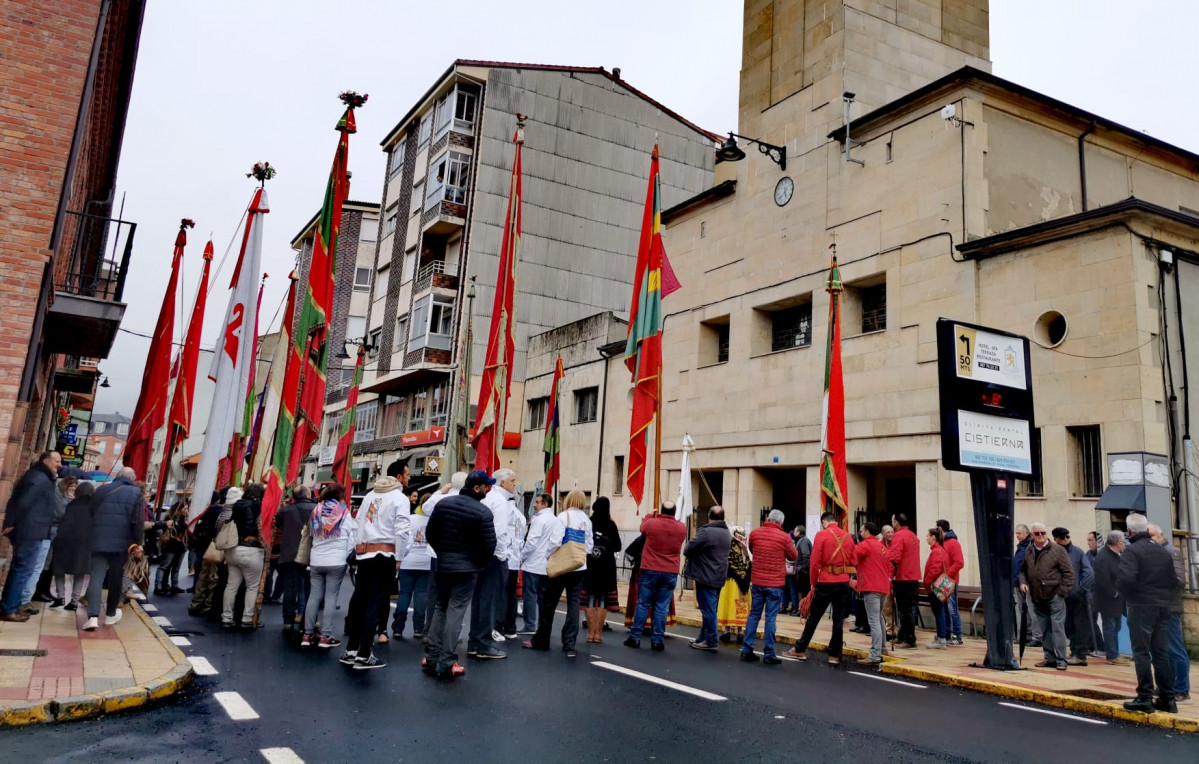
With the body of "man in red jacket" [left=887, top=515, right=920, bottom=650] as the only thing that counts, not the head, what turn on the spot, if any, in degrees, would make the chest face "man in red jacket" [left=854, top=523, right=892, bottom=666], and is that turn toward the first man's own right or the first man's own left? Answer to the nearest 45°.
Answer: approximately 135° to the first man's own left

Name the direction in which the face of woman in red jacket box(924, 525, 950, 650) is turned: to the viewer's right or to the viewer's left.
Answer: to the viewer's left

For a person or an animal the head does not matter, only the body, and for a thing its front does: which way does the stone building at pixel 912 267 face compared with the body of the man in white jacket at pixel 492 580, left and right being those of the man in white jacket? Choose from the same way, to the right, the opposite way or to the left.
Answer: the opposite way

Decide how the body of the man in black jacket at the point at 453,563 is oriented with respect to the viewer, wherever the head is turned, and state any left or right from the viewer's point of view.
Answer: facing away from the viewer and to the right of the viewer

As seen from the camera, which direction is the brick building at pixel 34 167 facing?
to the viewer's right

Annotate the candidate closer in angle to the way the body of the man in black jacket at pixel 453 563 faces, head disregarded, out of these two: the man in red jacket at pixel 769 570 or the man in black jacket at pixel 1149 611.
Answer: the man in red jacket

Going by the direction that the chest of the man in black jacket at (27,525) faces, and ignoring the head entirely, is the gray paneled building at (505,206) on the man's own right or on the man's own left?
on the man's own left

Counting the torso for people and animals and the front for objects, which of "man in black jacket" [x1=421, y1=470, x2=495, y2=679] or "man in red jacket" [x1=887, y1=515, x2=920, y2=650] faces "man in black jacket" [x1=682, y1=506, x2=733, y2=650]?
"man in black jacket" [x1=421, y1=470, x2=495, y2=679]

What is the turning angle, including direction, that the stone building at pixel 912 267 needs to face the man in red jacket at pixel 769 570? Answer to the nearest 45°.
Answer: approximately 45° to its left

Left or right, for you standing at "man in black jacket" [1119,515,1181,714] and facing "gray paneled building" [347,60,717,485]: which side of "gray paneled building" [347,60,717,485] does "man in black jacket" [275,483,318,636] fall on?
left
